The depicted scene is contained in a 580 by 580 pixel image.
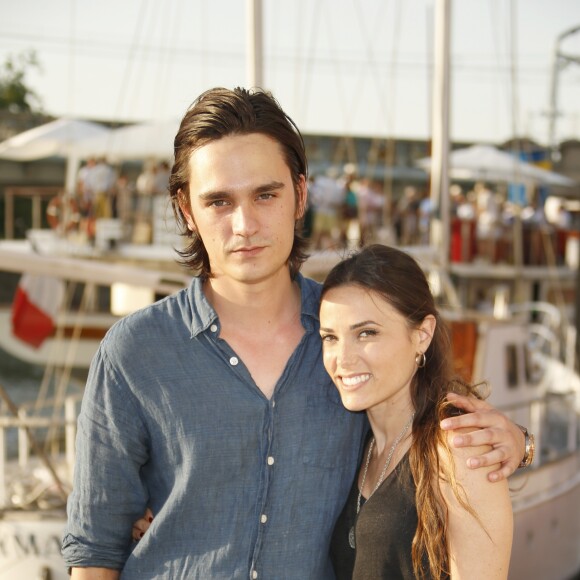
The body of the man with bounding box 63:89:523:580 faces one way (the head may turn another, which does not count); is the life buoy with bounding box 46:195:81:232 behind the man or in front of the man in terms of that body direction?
behind

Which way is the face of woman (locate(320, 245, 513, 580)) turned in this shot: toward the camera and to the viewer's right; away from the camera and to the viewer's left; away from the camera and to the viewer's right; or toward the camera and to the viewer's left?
toward the camera and to the viewer's left

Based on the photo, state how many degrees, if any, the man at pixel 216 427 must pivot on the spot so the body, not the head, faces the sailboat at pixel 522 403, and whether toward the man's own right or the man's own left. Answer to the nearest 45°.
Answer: approximately 180°

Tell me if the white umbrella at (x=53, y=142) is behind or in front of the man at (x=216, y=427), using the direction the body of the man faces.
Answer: behind

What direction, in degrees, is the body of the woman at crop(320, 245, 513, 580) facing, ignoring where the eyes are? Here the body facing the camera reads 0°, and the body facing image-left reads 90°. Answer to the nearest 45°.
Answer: approximately 45°

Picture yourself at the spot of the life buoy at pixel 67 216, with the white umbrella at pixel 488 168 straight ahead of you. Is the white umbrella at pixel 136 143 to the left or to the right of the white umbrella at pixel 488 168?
left

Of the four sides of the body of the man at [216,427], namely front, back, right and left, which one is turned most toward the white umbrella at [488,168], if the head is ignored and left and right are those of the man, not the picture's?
back

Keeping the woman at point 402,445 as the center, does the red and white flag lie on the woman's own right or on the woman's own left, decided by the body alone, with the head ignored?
on the woman's own right

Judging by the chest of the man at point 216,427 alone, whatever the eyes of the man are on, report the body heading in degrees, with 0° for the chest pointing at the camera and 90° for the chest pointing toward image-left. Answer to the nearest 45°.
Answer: approximately 0°

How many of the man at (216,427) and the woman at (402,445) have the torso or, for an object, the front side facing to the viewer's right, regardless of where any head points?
0

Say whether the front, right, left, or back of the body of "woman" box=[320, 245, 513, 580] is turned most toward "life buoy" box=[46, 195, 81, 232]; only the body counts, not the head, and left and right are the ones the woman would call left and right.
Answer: right
